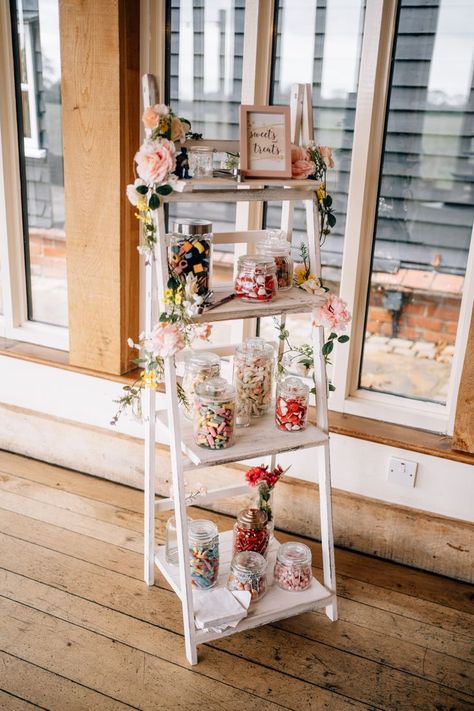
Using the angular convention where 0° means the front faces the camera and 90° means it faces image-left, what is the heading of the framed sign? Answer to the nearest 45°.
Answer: approximately 0°

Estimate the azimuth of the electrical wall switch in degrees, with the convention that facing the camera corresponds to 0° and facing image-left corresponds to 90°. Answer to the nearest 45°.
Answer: approximately 45°

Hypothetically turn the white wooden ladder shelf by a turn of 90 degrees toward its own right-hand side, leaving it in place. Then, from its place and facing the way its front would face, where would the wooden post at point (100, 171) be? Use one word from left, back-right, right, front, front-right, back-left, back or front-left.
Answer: right

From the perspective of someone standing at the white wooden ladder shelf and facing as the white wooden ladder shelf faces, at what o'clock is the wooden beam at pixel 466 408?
The wooden beam is roughly at 10 o'clock from the white wooden ladder shelf.
